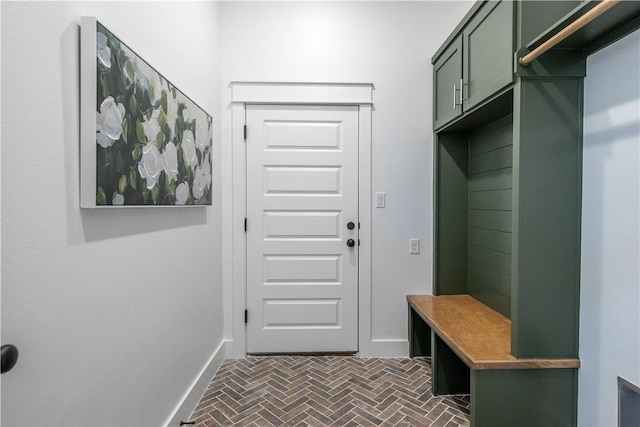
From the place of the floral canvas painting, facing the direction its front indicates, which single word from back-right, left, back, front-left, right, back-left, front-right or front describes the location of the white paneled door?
left

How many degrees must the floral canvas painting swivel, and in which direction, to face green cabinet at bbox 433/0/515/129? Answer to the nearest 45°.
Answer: approximately 45° to its left

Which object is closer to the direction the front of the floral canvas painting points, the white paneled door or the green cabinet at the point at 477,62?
the green cabinet

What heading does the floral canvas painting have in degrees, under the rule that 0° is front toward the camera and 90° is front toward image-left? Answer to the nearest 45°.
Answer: approximately 315°
